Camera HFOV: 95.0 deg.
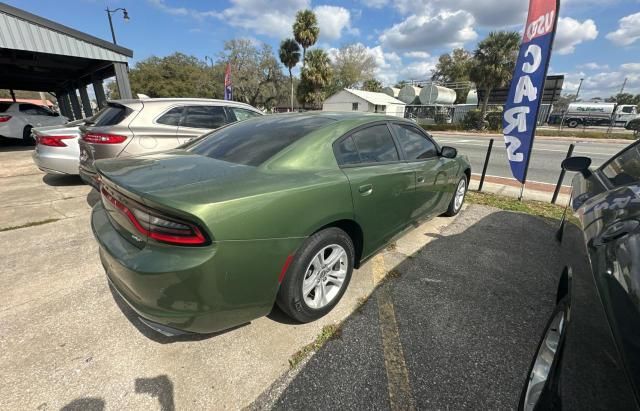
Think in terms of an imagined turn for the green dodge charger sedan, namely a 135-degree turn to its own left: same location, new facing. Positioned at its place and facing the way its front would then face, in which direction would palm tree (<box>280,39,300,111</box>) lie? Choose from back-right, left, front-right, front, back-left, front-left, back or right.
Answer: right

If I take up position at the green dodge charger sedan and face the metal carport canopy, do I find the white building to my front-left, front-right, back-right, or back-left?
front-right

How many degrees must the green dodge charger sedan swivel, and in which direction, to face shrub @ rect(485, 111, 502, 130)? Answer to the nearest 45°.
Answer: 0° — it already faces it

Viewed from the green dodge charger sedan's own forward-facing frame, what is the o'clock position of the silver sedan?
The silver sedan is roughly at 9 o'clock from the green dodge charger sedan.

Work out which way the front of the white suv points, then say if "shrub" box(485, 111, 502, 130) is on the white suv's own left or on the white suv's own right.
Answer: on the white suv's own right

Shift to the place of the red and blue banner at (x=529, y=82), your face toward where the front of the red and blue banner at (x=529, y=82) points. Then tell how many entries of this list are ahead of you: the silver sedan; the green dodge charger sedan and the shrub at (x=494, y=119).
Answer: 1

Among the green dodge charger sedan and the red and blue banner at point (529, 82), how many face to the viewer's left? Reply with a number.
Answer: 0

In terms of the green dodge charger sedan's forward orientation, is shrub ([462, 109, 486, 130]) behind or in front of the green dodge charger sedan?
in front

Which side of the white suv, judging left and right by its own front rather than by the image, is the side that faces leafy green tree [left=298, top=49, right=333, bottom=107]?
front

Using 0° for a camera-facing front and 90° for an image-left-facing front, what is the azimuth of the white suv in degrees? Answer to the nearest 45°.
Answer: approximately 225°

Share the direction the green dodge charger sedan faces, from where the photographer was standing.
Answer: facing away from the viewer and to the right of the viewer

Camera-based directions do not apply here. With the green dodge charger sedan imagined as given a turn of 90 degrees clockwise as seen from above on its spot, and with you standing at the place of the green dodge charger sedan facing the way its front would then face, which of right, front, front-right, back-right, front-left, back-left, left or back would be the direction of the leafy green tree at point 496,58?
left
